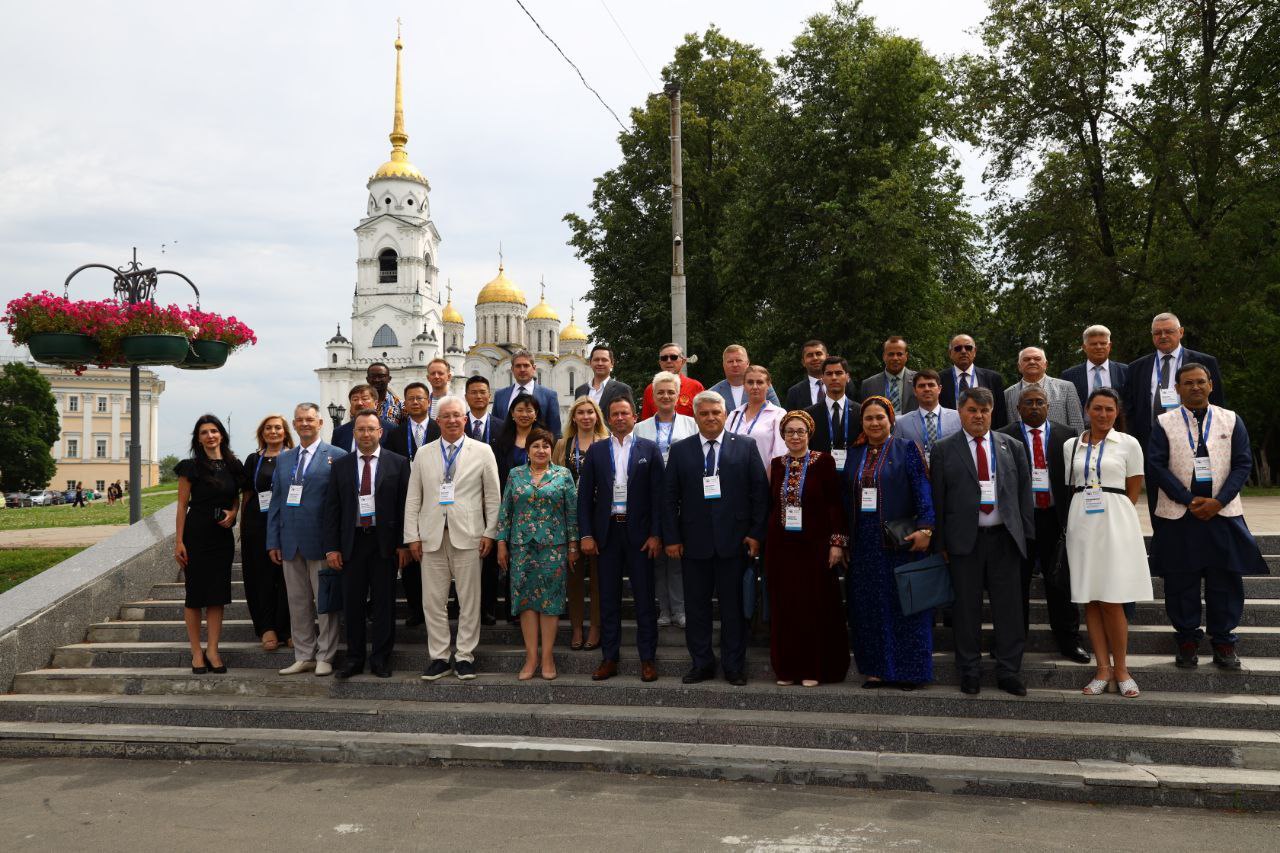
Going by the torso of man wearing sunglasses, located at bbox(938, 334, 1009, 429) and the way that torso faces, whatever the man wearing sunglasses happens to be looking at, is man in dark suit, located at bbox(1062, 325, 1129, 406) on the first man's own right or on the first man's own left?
on the first man's own left

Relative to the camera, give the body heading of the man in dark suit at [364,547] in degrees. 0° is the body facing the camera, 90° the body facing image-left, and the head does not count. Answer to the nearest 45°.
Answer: approximately 0°

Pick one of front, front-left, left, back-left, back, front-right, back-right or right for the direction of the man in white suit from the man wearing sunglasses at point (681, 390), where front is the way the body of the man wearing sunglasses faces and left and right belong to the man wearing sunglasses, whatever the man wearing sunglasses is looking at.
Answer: front-right

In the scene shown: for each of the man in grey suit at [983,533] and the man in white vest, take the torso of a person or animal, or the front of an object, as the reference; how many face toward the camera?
2

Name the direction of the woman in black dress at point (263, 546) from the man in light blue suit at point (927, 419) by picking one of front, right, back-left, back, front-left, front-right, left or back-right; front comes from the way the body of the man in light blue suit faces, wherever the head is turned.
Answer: right

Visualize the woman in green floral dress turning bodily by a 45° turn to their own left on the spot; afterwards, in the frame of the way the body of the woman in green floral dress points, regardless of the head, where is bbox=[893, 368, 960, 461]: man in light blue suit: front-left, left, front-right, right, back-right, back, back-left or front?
front-left

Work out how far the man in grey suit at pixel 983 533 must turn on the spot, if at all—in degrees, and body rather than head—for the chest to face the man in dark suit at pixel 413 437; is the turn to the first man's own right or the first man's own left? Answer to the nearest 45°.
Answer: approximately 90° to the first man's own right

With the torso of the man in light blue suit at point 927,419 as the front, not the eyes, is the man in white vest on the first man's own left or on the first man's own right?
on the first man's own left

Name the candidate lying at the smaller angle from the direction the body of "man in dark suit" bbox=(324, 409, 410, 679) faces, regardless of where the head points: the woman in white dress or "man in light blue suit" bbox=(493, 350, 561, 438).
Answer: the woman in white dress

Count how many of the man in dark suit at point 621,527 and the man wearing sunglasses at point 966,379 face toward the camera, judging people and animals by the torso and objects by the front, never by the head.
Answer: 2
